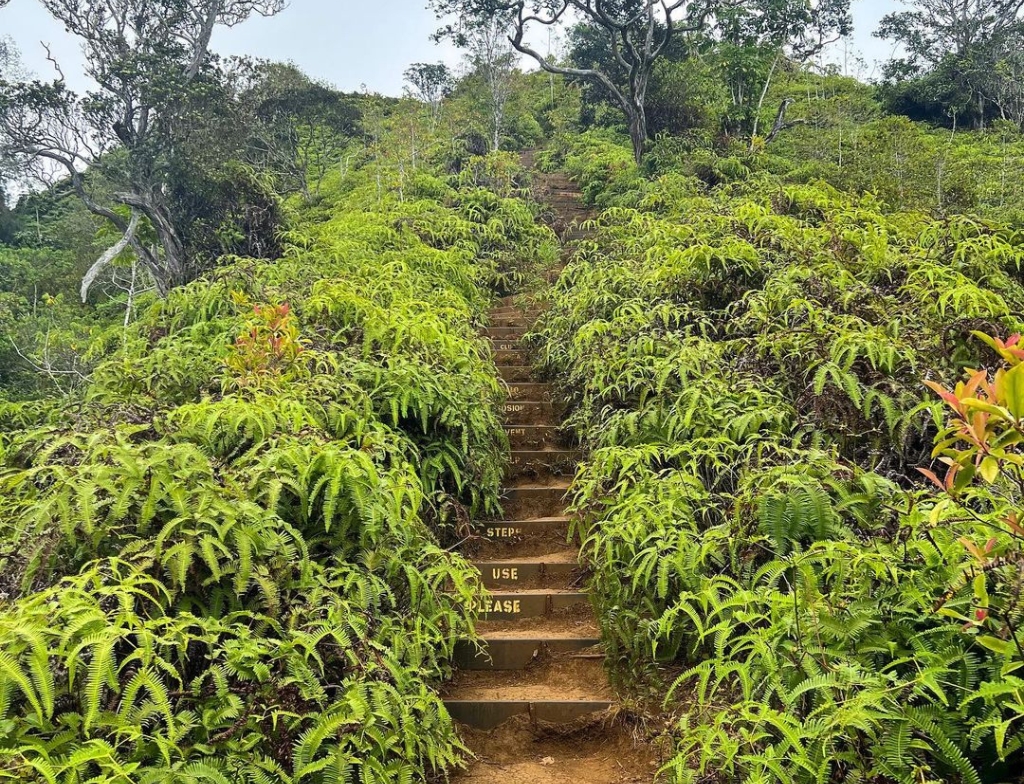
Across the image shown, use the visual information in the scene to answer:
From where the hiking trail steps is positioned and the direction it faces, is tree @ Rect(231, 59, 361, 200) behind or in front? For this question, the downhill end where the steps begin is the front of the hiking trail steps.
behind

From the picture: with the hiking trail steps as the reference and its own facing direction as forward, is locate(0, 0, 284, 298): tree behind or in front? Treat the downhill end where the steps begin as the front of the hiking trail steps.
behind

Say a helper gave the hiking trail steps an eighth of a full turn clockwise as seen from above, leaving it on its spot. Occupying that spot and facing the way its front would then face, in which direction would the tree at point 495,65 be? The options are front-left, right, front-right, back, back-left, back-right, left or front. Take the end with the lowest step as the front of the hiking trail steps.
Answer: back-right

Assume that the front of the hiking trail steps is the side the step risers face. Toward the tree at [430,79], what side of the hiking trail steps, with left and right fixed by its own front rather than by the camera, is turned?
back

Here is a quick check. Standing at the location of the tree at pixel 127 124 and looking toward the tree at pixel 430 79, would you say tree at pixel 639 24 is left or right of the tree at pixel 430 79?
right

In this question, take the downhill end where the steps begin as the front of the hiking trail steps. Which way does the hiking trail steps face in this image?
toward the camera

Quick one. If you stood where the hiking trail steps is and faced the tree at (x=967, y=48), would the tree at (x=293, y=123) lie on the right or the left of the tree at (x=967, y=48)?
left

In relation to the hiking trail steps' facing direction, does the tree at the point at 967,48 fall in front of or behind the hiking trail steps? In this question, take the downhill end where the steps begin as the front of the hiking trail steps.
behind

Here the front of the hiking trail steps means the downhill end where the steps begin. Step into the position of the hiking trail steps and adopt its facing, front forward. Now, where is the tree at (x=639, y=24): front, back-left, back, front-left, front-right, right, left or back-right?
back
